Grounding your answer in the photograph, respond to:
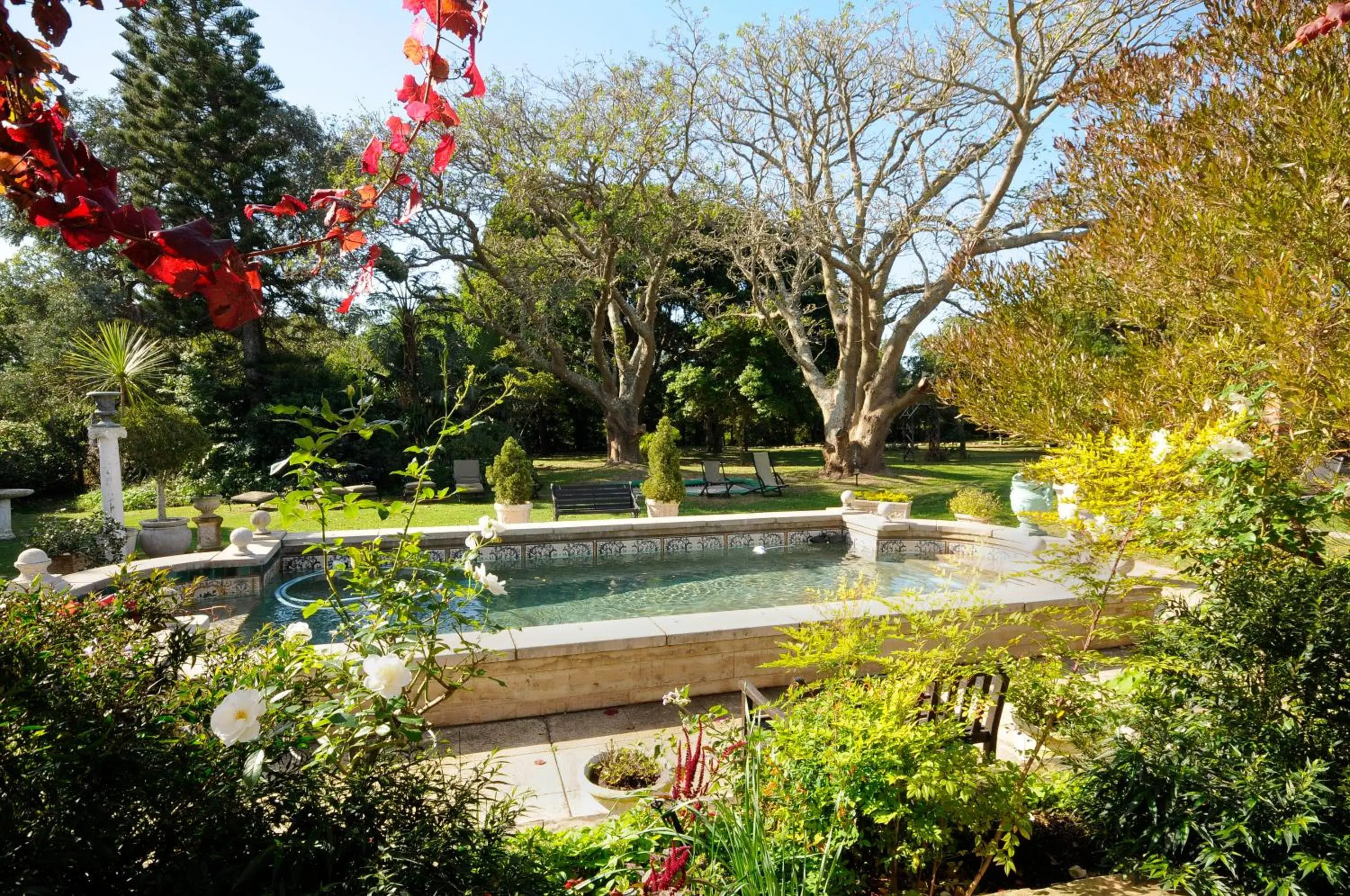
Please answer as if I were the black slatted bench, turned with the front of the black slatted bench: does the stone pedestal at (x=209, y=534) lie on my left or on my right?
on my right

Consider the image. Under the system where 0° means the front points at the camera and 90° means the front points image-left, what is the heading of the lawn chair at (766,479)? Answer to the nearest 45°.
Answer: approximately 315°

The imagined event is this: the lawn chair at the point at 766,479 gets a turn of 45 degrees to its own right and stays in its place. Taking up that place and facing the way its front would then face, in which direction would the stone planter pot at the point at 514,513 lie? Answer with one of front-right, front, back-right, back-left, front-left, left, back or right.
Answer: front-right

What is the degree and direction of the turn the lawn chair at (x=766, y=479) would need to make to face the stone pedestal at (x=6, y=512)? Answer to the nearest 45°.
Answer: approximately 90° to its right

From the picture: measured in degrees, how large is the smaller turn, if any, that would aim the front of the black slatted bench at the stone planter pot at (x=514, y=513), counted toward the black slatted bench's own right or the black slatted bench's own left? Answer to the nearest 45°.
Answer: approximately 45° to the black slatted bench's own right

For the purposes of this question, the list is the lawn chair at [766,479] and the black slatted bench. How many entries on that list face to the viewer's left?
0

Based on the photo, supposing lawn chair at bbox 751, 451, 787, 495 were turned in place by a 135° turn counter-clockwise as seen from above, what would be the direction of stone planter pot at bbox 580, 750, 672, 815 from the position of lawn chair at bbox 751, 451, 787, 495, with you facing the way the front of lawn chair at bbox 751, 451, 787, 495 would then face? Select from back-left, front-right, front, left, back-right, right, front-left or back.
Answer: back

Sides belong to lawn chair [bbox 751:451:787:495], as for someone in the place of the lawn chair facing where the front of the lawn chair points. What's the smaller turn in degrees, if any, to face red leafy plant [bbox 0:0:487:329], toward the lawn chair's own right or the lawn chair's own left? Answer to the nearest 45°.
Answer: approximately 45° to the lawn chair's own right

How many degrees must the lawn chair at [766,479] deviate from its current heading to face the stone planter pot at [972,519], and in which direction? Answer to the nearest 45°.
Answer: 0° — it already faces it

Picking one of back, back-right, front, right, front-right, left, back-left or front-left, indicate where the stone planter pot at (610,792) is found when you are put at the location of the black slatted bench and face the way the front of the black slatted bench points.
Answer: front

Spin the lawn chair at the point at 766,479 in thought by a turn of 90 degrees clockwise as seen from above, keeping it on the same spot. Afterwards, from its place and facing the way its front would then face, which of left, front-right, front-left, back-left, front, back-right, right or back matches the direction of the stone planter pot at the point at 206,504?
front

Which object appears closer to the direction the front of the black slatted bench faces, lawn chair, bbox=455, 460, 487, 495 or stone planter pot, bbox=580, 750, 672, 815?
the stone planter pot

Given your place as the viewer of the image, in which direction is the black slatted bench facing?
facing the viewer

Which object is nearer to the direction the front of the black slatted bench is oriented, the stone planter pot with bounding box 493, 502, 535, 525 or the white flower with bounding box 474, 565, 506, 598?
the white flower

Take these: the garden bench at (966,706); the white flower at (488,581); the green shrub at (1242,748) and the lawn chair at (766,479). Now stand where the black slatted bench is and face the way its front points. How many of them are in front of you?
3

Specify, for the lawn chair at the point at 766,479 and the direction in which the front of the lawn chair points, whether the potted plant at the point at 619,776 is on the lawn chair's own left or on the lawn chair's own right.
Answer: on the lawn chair's own right
